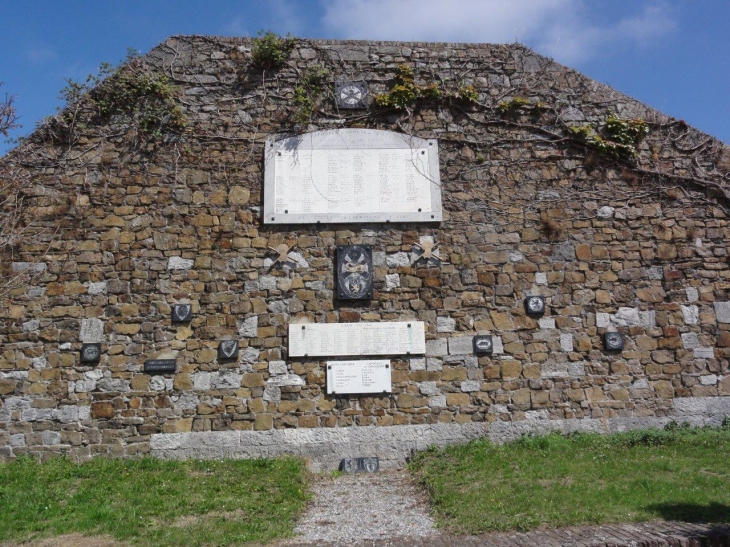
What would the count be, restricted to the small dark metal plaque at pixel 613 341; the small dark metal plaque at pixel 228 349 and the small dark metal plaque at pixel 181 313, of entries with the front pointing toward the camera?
3

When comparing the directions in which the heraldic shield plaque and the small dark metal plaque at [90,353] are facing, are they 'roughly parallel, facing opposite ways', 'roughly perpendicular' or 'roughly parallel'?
roughly parallel

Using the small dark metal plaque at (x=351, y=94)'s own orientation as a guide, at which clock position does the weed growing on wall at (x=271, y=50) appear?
The weed growing on wall is roughly at 3 o'clock from the small dark metal plaque.

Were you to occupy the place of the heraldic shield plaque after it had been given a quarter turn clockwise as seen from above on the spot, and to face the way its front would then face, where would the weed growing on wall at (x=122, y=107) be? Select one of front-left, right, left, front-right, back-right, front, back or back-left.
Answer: front

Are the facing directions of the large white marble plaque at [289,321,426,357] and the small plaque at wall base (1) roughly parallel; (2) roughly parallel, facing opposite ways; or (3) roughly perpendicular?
roughly parallel

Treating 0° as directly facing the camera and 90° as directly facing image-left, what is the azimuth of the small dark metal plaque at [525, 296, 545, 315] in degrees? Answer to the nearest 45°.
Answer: approximately 0°

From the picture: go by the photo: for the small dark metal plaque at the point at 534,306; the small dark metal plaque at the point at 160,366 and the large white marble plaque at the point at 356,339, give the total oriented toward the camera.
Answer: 3

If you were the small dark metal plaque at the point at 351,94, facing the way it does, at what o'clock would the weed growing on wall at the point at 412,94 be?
The weed growing on wall is roughly at 9 o'clock from the small dark metal plaque.

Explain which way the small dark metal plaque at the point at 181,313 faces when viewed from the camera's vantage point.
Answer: facing the viewer

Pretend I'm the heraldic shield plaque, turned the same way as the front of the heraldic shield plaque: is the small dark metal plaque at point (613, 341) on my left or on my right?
on my left

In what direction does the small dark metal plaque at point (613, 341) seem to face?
toward the camera

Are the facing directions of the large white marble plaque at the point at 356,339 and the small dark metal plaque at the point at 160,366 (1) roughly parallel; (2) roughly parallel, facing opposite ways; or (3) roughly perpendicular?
roughly parallel

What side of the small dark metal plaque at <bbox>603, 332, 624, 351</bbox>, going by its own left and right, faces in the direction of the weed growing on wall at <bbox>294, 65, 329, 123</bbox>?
right

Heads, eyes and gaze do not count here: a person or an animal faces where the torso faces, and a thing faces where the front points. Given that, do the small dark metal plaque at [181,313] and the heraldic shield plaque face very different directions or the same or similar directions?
same or similar directions

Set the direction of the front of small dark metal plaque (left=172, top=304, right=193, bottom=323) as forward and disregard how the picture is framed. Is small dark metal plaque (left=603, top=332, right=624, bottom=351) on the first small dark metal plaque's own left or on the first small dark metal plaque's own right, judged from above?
on the first small dark metal plaque's own left

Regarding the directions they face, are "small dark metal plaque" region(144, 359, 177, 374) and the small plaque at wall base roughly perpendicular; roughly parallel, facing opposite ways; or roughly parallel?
roughly parallel
